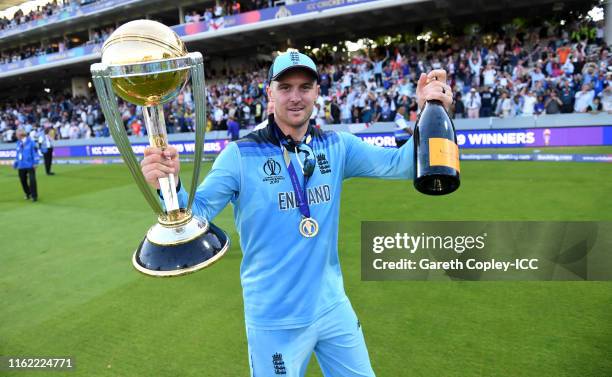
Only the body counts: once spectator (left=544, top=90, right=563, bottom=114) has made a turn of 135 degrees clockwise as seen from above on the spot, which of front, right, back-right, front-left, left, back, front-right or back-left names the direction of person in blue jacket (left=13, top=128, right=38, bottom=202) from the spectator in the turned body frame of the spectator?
left

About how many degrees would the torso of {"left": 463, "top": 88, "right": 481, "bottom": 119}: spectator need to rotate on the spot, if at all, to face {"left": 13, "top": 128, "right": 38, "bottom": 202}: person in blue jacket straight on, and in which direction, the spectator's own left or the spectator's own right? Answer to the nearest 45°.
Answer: approximately 45° to the spectator's own right

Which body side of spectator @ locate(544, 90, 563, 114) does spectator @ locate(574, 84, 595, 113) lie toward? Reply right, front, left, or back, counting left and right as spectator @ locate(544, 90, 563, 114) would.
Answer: left

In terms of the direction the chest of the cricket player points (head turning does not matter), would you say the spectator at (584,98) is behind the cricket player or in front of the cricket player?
behind

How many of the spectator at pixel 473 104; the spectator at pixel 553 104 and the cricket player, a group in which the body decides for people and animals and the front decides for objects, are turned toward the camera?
3

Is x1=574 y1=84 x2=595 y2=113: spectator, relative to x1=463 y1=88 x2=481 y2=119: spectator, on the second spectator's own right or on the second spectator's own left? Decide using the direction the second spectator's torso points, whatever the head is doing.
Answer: on the second spectator's own left

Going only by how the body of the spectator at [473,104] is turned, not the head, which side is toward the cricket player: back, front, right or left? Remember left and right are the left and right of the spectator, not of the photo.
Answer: front

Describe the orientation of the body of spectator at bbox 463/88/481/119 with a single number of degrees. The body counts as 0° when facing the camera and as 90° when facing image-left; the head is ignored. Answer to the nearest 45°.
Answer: approximately 0°

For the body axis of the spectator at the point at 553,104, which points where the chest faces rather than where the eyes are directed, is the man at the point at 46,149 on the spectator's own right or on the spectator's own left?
on the spectator's own right

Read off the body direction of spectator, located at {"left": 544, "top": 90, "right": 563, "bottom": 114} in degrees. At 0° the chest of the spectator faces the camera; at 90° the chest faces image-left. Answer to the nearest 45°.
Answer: approximately 0°

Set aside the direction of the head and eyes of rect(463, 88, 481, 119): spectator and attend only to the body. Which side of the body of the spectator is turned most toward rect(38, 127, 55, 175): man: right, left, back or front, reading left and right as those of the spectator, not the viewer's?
right

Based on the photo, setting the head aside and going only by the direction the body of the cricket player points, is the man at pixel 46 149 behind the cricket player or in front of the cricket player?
behind
